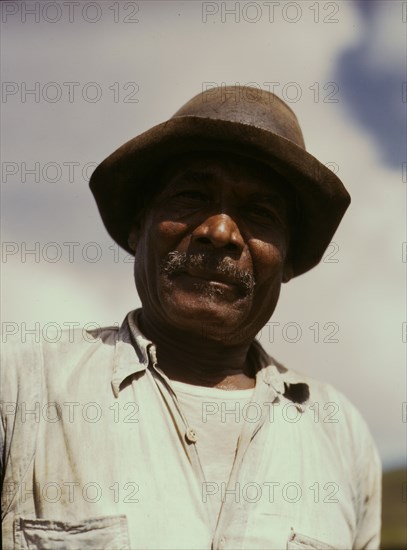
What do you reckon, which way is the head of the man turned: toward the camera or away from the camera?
toward the camera

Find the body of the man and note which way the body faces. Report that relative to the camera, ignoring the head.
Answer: toward the camera
